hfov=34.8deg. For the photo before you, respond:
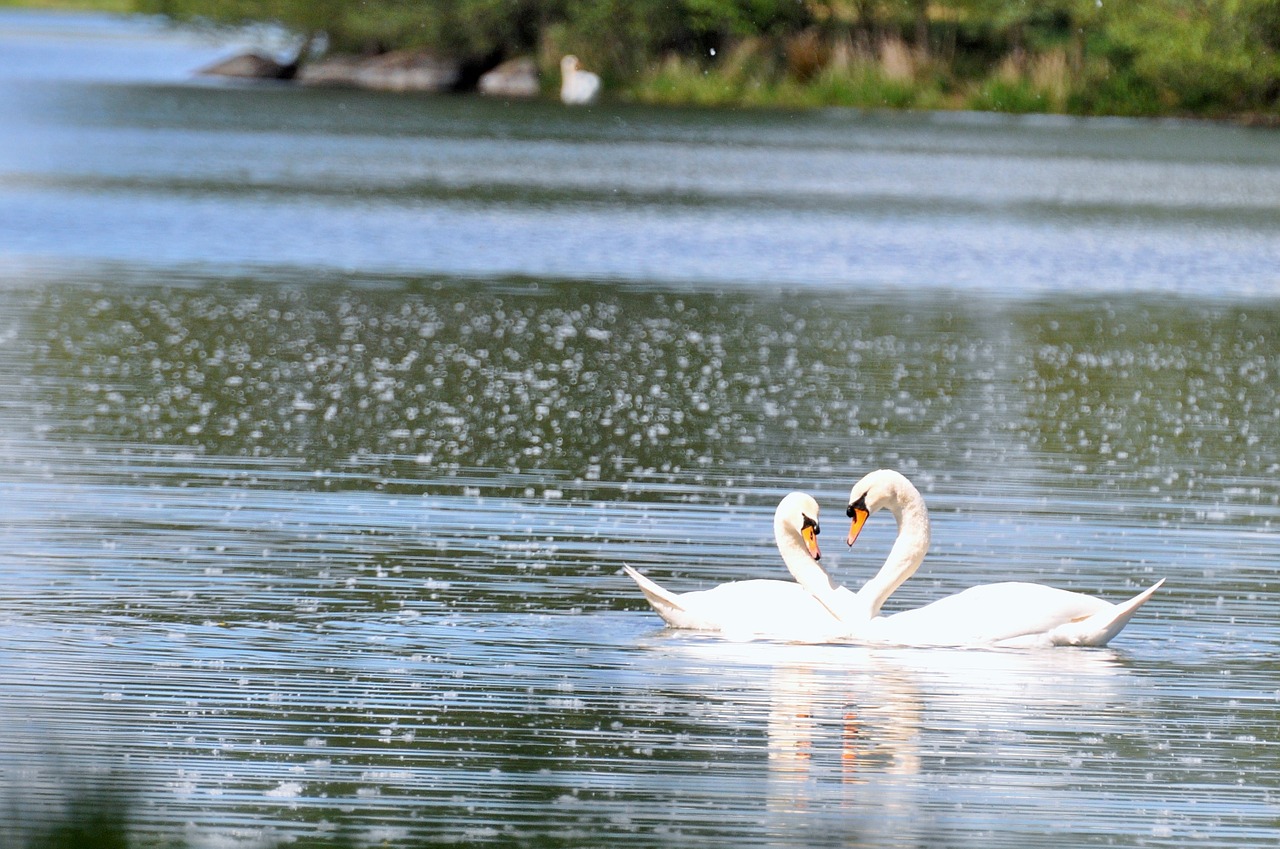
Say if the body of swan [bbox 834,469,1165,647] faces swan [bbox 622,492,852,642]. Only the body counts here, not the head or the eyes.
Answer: yes

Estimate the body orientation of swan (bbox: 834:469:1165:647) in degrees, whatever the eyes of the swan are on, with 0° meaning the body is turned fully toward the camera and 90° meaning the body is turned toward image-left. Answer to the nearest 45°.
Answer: approximately 90°

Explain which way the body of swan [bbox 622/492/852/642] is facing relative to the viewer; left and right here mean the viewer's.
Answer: facing to the right of the viewer

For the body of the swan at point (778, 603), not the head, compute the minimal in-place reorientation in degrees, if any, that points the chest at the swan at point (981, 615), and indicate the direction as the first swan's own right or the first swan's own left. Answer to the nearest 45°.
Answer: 0° — it already faces it

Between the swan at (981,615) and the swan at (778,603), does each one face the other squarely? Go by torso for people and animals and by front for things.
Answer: yes

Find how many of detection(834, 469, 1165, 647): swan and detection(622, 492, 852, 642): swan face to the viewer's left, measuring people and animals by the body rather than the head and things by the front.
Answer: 1

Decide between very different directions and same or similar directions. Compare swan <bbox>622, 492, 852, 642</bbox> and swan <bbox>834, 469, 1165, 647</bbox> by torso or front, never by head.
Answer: very different directions
